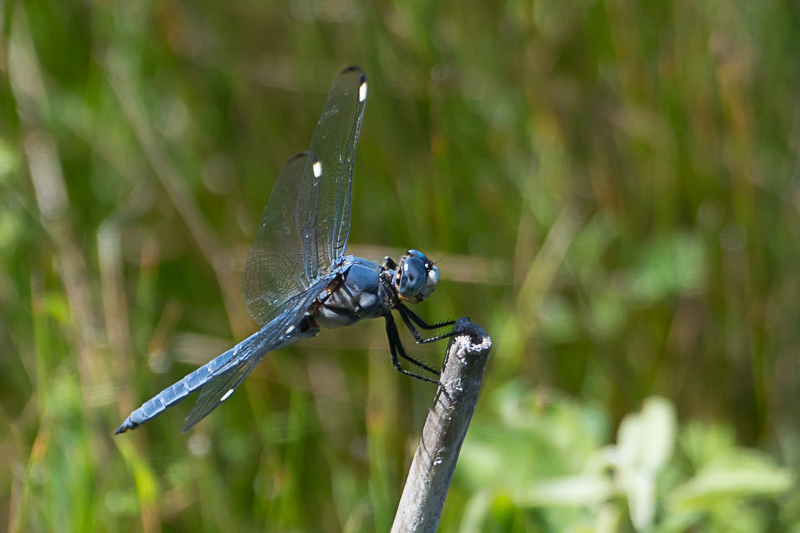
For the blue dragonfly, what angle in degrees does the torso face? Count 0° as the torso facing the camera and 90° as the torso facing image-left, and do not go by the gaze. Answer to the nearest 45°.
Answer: approximately 270°
